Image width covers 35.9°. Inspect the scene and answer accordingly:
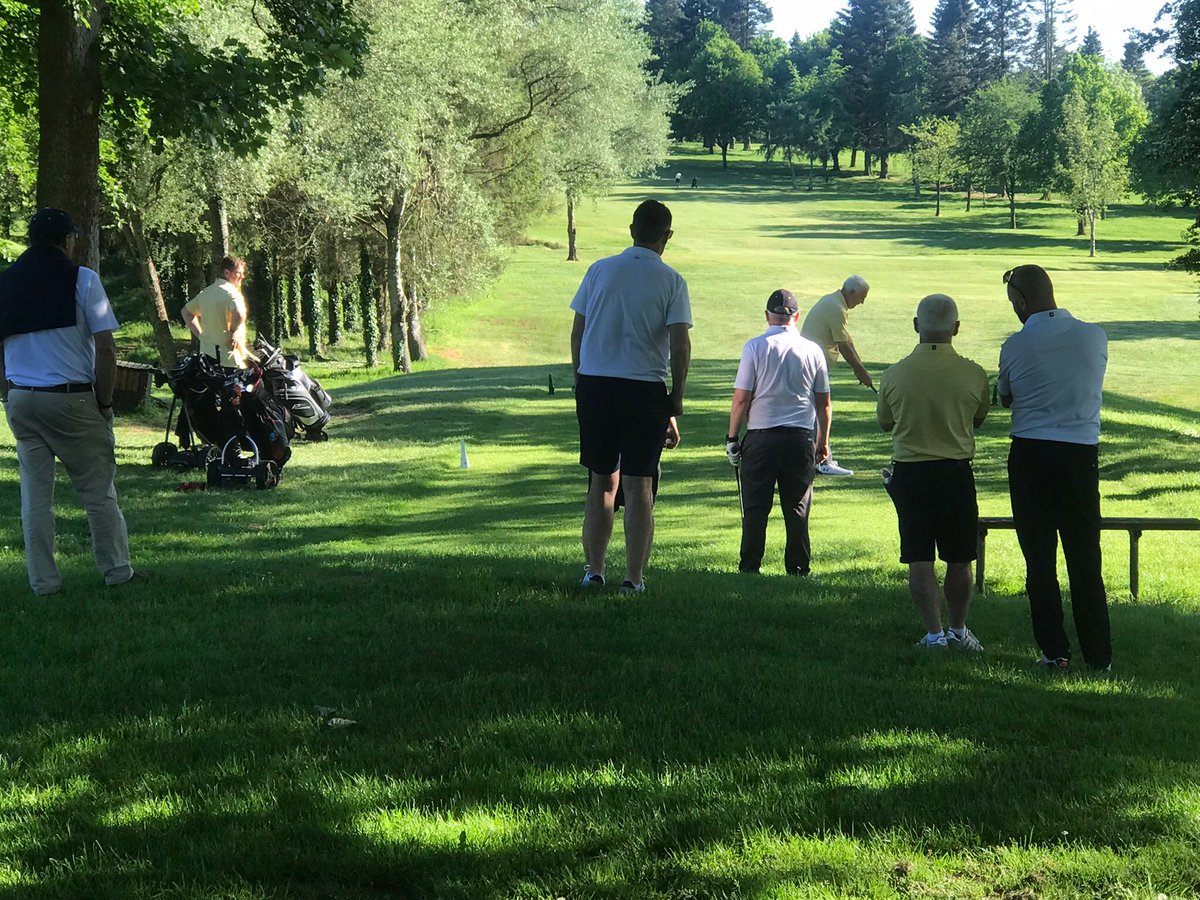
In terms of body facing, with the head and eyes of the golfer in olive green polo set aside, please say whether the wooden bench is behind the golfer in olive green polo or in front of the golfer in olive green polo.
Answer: in front

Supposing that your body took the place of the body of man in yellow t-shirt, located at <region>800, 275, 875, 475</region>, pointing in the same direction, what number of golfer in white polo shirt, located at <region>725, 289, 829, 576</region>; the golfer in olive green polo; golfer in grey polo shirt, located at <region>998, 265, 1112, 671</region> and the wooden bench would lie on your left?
0

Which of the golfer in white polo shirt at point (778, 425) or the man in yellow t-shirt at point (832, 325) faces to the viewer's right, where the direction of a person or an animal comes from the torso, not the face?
the man in yellow t-shirt

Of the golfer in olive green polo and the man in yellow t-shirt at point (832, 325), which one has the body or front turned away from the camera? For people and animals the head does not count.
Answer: the golfer in olive green polo

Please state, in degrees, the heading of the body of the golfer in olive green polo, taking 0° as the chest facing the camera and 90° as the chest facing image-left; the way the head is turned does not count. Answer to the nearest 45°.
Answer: approximately 180°

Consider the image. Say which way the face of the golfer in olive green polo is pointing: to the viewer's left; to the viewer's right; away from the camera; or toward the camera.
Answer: away from the camera

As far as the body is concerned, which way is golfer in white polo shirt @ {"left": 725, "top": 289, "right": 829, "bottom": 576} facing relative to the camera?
away from the camera

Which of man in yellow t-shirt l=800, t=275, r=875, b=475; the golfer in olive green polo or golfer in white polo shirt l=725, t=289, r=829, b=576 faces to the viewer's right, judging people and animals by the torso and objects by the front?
the man in yellow t-shirt

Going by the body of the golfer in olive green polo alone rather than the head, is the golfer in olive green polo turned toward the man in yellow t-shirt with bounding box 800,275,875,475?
yes

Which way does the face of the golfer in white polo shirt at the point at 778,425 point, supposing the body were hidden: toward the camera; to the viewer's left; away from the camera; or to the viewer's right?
away from the camera

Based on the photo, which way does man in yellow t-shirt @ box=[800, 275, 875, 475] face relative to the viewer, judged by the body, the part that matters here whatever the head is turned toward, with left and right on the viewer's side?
facing to the right of the viewer

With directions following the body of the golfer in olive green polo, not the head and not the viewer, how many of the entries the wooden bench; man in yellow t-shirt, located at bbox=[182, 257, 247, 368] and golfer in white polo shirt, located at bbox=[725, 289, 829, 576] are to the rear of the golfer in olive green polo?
0

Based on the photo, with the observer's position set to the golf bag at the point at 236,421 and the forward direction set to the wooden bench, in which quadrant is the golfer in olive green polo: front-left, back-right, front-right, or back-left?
front-right

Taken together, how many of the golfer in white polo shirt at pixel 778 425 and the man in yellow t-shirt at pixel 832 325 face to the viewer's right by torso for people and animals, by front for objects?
1

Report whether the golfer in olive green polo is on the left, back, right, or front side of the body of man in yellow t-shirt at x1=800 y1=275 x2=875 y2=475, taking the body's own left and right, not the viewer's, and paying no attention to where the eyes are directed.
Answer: right

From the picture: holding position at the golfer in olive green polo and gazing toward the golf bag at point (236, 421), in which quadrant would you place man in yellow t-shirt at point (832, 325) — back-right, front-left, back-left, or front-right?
front-right
